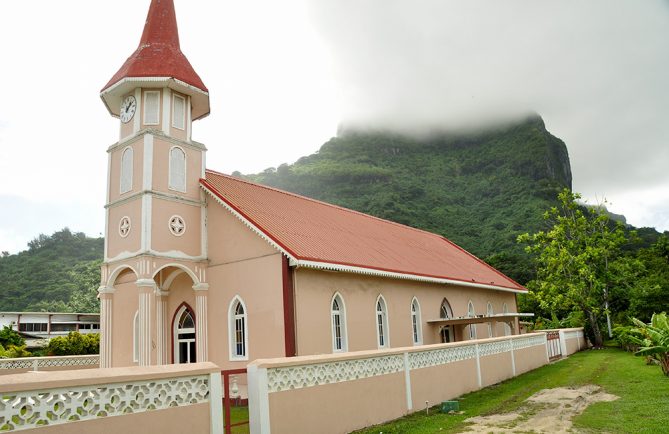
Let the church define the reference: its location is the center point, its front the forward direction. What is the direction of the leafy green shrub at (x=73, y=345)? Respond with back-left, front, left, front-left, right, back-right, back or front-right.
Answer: right

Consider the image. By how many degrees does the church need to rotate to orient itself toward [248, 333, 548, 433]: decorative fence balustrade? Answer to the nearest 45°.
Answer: approximately 90° to its left

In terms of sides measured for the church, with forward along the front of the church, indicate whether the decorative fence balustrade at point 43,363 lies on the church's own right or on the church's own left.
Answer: on the church's own right

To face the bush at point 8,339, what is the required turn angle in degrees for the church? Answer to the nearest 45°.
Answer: approximately 90° to its right

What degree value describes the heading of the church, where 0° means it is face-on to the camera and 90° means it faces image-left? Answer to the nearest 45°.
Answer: approximately 45°

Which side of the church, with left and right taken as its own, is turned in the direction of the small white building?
right

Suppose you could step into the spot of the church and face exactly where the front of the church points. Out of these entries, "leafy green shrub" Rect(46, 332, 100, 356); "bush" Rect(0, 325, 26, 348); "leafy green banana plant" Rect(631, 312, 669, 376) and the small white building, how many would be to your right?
3

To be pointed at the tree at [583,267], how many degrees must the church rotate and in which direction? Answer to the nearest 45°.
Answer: approximately 180°

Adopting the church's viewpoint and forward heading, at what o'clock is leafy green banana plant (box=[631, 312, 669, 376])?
The leafy green banana plant is roughly at 8 o'clock from the church.
